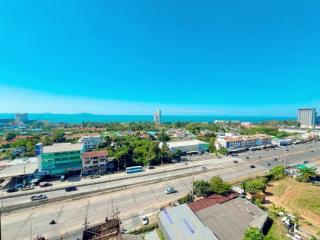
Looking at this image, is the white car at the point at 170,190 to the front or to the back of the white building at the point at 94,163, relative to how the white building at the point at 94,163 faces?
to the front

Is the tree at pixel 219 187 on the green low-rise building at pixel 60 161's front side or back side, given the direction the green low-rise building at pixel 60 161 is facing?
on the front side

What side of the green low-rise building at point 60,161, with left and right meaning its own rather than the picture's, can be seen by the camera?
front

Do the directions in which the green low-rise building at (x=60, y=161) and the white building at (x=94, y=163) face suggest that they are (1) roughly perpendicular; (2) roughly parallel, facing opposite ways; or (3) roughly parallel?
roughly parallel

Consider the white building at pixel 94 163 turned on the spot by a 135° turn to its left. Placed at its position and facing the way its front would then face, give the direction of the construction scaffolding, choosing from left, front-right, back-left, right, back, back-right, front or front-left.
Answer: back-right

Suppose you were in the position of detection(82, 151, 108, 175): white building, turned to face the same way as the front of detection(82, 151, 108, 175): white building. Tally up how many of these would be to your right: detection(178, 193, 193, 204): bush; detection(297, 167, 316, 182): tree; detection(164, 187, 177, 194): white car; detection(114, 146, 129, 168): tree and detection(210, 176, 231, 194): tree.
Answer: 0

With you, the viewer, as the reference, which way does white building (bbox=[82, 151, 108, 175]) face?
facing the viewer

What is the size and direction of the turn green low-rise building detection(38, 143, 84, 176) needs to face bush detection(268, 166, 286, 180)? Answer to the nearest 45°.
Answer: approximately 45° to its left

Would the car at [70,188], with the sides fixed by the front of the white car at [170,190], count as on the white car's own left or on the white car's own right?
on the white car's own right

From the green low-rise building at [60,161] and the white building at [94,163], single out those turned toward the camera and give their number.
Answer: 2

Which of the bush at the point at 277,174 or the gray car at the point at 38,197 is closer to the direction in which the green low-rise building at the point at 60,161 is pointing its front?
the gray car

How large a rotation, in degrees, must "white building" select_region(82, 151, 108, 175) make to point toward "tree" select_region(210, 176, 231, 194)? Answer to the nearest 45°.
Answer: approximately 45° to its left

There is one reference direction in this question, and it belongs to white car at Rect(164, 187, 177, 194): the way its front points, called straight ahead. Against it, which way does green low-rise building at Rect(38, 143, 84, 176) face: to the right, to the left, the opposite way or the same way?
to the left

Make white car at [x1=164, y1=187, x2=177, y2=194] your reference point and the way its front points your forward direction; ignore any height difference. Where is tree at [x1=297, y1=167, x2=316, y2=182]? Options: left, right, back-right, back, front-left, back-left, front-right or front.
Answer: back-left
